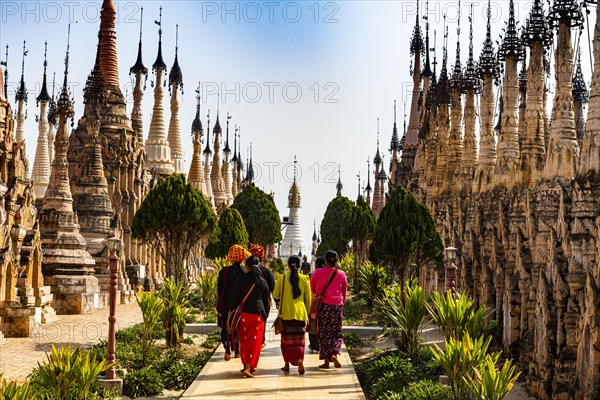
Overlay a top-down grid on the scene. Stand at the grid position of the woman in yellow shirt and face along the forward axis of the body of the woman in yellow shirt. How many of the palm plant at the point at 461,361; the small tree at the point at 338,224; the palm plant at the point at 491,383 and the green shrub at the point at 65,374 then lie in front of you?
1

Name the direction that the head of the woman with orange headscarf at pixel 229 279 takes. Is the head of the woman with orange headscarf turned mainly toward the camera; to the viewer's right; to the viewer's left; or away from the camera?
away from the camera

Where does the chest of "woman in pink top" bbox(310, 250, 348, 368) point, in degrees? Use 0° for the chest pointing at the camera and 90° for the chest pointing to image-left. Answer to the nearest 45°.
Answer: approximately 180°

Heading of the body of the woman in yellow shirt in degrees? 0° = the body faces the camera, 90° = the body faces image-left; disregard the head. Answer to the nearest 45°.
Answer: approximately 180°

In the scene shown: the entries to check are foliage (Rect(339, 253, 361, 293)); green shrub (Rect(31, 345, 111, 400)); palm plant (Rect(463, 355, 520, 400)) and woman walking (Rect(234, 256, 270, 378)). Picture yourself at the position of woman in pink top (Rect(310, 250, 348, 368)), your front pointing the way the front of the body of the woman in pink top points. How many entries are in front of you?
1

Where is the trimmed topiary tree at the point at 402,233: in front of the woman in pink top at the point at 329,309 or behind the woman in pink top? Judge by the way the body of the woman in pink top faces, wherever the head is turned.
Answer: in front

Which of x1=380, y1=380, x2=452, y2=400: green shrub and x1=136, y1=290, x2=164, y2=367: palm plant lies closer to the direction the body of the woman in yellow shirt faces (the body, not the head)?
the palm plant

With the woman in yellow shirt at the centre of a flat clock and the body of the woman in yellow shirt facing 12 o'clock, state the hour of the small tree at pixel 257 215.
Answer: The small tree is roughly at 12 o'clock from the woman in yellow shirt.

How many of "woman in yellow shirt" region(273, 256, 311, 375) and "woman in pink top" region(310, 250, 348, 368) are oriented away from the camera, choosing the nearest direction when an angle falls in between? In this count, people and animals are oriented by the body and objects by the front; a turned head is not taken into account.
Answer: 2

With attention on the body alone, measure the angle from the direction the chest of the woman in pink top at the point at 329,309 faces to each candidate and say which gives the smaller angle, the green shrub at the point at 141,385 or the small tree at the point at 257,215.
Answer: the small tree

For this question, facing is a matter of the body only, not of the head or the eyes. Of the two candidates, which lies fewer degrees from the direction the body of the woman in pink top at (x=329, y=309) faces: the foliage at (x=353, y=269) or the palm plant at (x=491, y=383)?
the foliage

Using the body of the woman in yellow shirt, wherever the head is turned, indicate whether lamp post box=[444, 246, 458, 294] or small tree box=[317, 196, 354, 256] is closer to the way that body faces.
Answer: the small tree

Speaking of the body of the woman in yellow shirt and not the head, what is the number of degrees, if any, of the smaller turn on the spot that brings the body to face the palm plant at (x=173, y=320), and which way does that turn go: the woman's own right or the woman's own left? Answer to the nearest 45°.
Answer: approximately 45° to the woman's own left

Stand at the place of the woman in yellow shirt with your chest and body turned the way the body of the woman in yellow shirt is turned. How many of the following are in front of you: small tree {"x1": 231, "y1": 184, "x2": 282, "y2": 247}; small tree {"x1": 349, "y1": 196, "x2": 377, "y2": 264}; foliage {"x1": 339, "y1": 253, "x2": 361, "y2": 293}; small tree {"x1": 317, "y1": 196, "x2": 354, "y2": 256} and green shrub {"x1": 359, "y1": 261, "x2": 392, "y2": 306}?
5
